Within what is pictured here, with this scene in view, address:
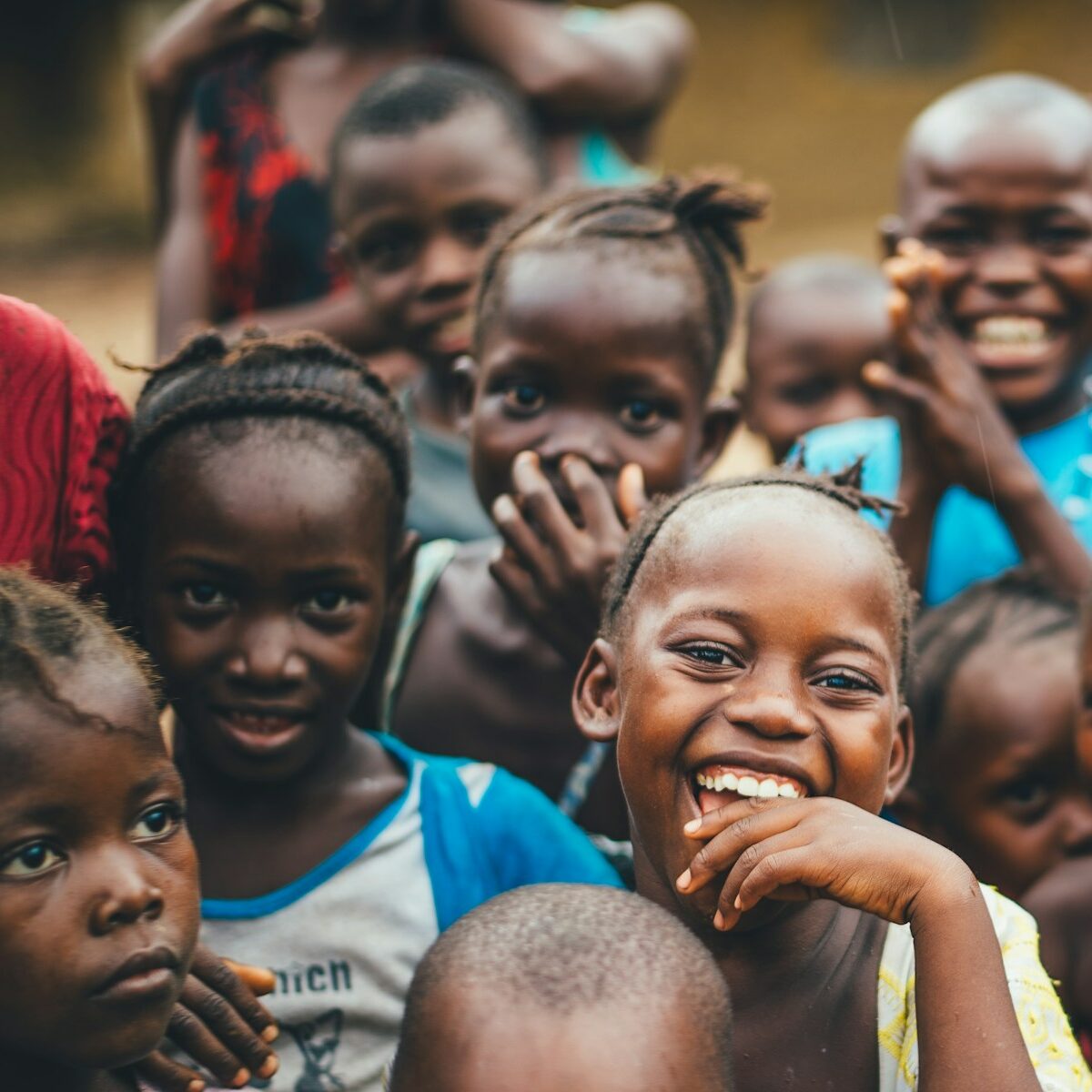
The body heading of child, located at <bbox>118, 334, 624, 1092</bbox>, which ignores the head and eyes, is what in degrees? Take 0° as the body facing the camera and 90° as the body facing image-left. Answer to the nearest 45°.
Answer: approximately 0°

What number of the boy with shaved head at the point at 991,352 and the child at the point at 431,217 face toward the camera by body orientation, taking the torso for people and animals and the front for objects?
2

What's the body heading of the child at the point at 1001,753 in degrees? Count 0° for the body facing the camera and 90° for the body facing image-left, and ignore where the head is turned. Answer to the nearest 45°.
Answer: approximately 315°

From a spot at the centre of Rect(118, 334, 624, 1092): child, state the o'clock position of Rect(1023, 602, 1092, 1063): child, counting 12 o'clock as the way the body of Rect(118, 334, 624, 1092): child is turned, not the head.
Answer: Rect(1023, 602, 1092, 1063): child is roughly at 9 o'clock from Rect(118, 334, 624, 1092): child.

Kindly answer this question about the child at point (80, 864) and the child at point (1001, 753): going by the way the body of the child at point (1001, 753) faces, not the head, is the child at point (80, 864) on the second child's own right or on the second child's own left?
on the second child's own right

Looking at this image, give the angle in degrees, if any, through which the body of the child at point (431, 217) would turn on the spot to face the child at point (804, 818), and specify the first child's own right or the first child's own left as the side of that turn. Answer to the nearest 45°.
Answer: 0° — they already face them

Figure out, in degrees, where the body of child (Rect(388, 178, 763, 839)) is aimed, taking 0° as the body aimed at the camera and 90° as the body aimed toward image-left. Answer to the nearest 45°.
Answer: approximately 0°

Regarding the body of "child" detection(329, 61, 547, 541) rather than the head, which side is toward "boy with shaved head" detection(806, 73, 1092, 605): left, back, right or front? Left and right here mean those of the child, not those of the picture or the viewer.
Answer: left

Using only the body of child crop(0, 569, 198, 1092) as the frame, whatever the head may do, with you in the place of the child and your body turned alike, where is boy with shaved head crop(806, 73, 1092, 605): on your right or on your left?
on your left
